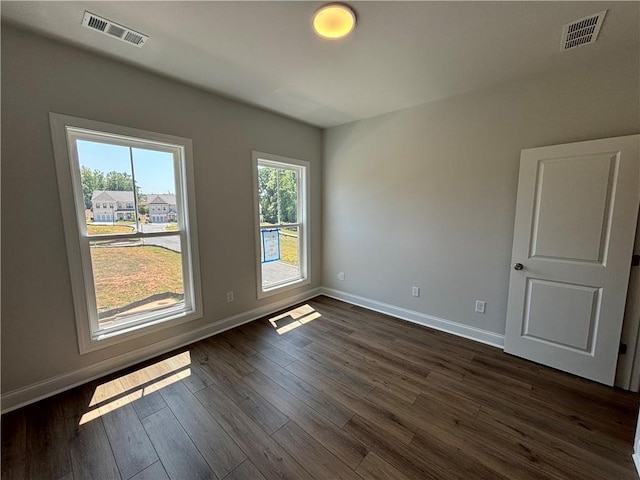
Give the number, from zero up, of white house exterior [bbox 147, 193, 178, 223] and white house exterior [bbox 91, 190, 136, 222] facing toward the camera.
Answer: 2

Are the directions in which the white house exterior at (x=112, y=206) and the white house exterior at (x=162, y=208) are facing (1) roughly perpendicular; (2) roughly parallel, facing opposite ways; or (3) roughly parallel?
roughly parallel

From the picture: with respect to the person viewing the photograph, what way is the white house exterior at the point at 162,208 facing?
facing the viewer

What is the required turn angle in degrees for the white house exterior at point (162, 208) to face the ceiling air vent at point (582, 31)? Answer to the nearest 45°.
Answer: approximately 45° to its left

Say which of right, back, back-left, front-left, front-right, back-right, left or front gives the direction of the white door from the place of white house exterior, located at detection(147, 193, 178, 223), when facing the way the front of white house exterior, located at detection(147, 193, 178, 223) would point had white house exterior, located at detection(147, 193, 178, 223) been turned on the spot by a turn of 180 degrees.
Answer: back-right

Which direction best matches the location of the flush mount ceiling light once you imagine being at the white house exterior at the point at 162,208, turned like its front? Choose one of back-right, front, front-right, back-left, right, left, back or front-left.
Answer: front-left

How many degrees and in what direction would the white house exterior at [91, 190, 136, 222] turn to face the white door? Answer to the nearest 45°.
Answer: approximately 45° to its left

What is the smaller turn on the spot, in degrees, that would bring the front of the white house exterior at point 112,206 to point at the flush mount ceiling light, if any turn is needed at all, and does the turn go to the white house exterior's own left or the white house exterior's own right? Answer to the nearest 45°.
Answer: approximately 45° to the white house exterior's own left

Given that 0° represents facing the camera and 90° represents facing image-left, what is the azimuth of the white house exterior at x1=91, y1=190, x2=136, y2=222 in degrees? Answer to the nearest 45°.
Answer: approximately 0°

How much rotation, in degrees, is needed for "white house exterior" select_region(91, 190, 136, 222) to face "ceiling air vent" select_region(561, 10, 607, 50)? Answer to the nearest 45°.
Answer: approximately 45° to its left
